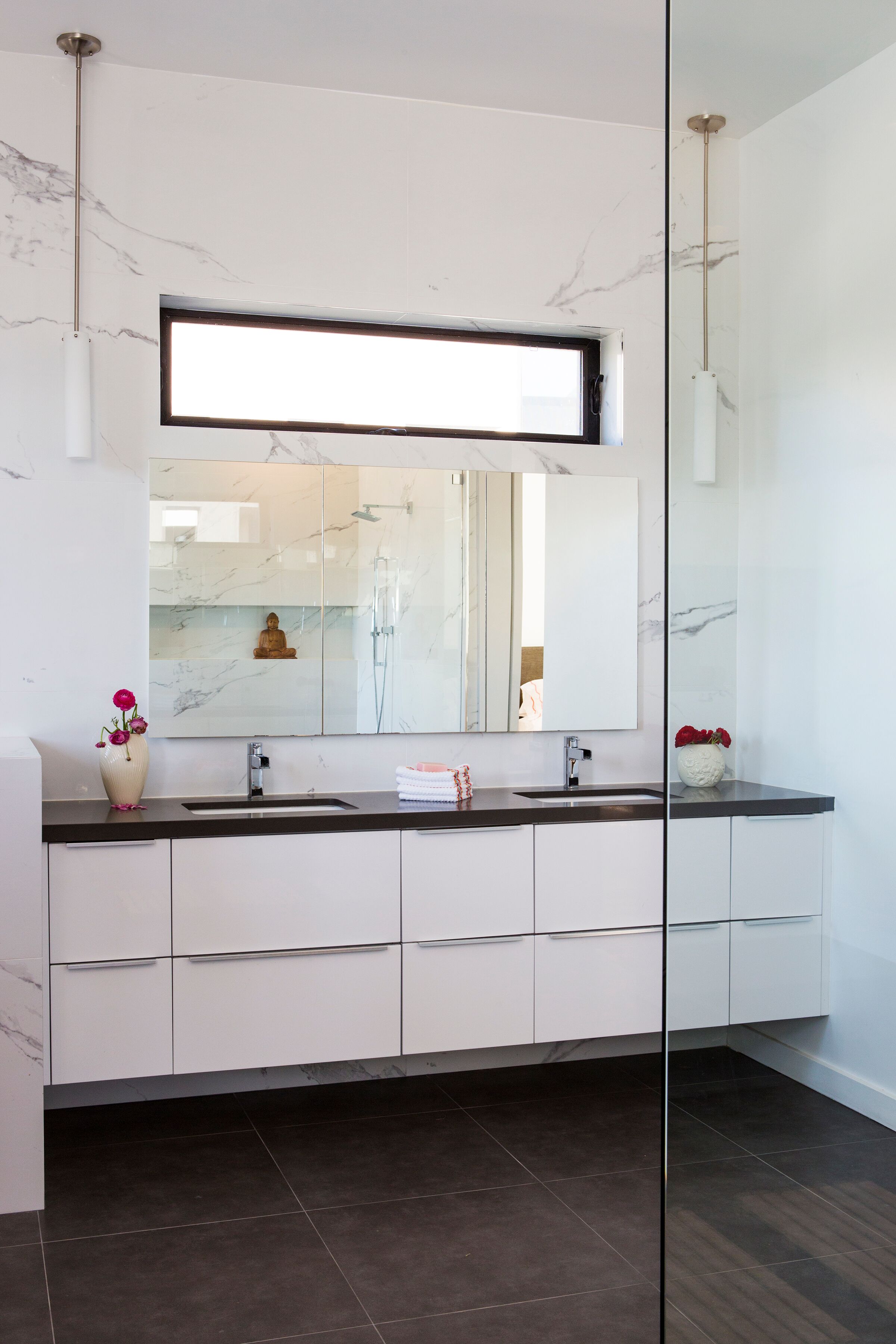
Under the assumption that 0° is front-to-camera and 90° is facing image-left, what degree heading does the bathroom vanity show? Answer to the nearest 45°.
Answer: approximately 0°

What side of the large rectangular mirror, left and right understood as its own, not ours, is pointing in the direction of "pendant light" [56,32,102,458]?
right

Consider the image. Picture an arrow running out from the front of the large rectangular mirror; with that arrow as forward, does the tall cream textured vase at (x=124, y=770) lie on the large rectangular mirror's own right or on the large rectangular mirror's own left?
on the large rectangular mirror's own right

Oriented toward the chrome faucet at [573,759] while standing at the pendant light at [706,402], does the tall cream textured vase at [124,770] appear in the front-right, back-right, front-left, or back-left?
front-left

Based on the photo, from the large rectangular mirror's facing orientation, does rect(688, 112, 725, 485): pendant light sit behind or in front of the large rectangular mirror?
in front

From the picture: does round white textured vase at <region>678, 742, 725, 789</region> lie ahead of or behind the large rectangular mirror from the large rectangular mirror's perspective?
ahead

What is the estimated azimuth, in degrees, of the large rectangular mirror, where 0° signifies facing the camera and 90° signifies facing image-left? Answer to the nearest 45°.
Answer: approximately 0°

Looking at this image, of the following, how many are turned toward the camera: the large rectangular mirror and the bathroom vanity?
2
